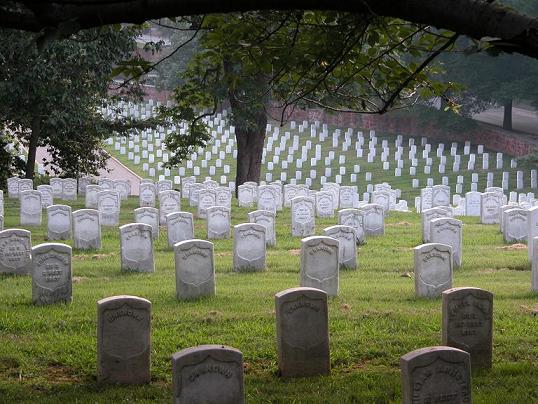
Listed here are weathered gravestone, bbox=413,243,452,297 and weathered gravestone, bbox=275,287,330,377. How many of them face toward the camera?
2

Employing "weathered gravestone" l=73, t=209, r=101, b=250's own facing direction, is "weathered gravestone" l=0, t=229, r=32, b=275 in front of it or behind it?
in front

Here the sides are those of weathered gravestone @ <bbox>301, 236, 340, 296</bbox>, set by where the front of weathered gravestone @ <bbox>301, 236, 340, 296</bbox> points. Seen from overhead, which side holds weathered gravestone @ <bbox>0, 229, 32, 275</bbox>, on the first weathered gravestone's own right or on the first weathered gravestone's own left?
on the first weathered gravestone's own right

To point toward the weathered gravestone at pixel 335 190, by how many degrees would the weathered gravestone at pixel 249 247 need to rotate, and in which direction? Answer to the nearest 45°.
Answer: approximately 180°

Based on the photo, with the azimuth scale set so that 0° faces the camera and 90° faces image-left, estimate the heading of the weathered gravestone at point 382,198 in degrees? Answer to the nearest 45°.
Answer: approximately 0°

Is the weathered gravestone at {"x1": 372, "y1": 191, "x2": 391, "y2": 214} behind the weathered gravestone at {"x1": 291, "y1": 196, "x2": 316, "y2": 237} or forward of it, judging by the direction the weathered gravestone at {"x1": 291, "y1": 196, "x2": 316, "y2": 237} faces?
behind

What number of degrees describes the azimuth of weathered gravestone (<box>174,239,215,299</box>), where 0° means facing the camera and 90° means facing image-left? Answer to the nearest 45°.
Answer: approximately 0°

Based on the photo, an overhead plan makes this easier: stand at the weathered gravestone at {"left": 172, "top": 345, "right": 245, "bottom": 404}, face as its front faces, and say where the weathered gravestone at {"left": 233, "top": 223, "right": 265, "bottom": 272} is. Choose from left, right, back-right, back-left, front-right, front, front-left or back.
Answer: back

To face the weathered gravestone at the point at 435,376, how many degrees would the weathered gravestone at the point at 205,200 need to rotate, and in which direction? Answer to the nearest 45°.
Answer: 0° — it already faces it

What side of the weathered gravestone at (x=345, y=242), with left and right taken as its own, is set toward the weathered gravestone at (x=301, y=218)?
back
